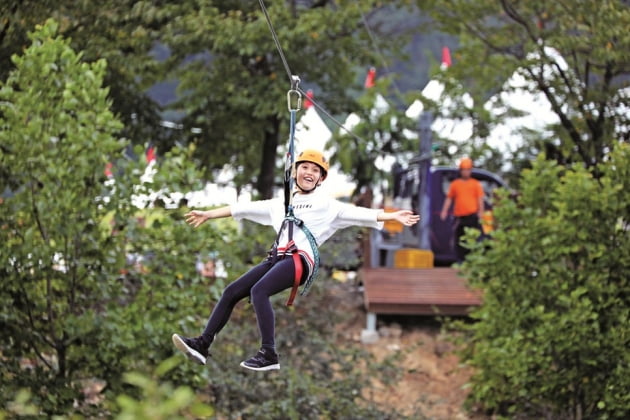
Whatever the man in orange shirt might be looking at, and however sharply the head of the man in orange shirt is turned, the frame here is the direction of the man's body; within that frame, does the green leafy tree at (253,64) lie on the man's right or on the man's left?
on the man's right

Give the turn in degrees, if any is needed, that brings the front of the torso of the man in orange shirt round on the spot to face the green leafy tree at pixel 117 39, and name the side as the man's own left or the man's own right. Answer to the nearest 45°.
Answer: approximately 90° to the man's own right

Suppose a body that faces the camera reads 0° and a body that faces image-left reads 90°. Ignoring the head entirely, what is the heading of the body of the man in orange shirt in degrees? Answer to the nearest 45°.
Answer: approximately 0°

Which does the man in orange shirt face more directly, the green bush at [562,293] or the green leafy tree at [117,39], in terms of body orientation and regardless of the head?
the green bush
